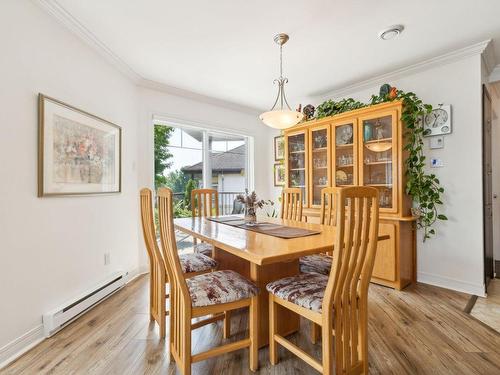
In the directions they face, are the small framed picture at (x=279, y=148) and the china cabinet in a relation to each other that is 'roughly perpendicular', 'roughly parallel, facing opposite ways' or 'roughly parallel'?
roughly parallel

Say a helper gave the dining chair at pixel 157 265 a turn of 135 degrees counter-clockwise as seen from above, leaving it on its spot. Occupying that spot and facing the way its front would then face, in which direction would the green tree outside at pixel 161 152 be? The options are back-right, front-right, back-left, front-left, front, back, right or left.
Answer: front-right

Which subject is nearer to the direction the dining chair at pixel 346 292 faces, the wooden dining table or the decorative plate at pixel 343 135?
the wooden dining table

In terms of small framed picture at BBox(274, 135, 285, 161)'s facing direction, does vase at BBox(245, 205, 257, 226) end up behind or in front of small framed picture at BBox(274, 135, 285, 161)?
in front

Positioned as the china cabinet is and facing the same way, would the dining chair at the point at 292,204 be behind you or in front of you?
in front

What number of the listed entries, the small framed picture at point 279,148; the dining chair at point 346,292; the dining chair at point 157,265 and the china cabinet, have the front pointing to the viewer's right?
1

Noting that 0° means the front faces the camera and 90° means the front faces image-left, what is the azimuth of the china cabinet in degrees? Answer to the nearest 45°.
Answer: approximately 45°

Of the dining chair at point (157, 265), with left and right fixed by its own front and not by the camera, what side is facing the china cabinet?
front

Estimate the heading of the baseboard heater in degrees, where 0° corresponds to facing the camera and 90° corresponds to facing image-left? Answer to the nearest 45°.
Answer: approximately 315°

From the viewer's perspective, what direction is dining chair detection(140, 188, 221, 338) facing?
to the viewer's right

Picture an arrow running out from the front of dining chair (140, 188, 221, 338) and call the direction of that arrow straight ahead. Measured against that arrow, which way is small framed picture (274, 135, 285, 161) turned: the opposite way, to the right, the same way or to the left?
the opposite way

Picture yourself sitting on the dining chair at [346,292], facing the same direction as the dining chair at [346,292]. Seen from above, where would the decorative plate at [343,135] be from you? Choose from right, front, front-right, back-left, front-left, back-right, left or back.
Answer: front-right
